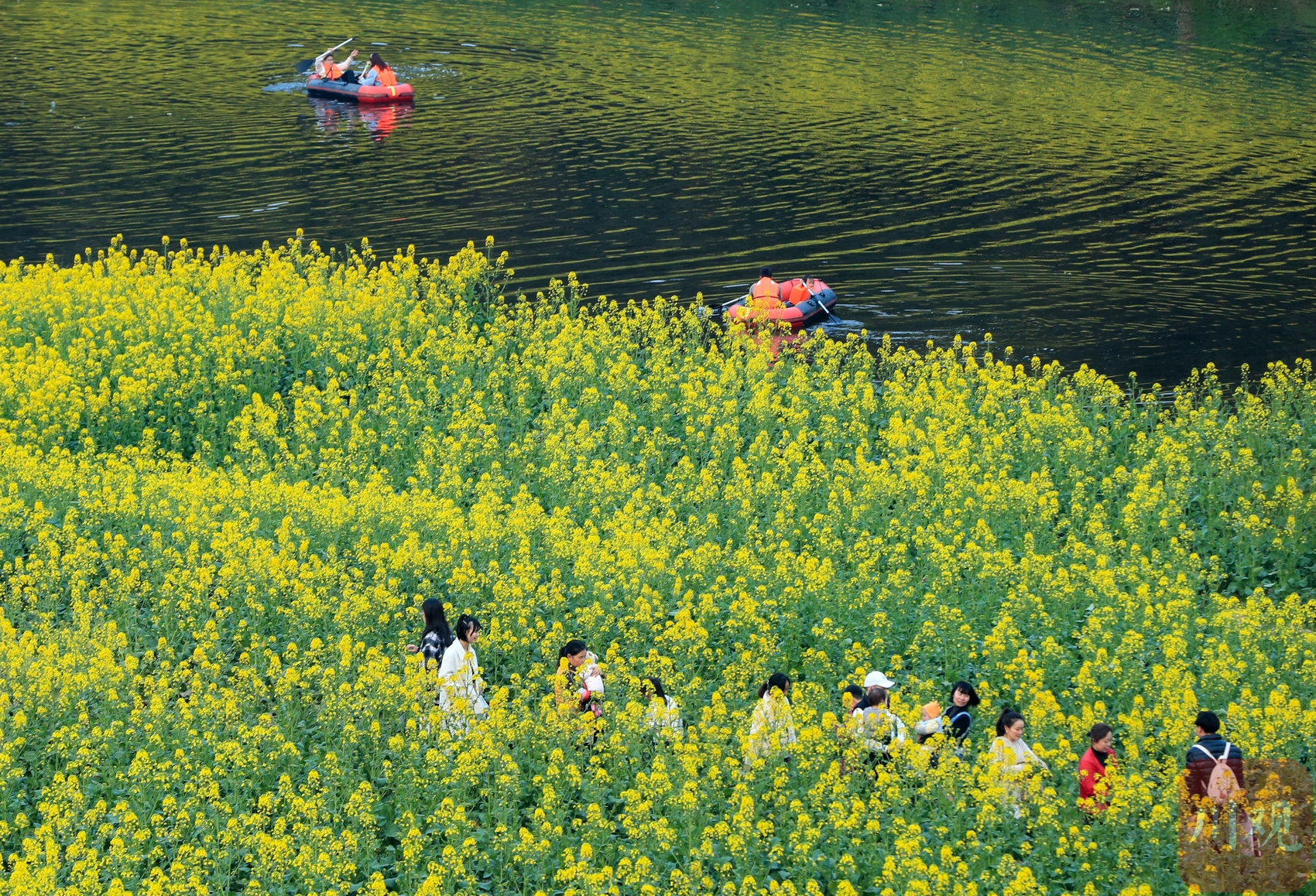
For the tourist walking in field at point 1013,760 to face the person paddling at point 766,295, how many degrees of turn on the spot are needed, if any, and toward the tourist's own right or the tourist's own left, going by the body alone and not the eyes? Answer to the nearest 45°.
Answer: approximately 135° to the tourist's own left

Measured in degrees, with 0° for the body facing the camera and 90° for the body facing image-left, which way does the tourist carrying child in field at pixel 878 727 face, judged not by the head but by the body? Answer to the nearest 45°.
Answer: approximately 0°

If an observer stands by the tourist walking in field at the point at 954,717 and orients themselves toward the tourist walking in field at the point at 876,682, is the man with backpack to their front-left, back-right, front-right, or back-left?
back-right

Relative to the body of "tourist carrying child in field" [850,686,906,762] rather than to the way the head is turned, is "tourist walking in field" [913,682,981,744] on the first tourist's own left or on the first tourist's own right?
on the first tourist's own left

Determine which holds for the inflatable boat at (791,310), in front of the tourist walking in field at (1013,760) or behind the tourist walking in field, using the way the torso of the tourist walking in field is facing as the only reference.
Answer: behind

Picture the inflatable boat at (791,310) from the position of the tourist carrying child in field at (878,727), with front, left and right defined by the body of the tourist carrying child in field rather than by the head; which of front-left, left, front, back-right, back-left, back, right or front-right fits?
back

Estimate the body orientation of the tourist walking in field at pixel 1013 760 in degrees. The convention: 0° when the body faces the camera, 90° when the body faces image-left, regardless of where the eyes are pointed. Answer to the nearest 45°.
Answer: approximately 315°

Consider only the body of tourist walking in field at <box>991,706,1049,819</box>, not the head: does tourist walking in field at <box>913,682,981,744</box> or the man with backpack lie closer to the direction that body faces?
the man with backpack
